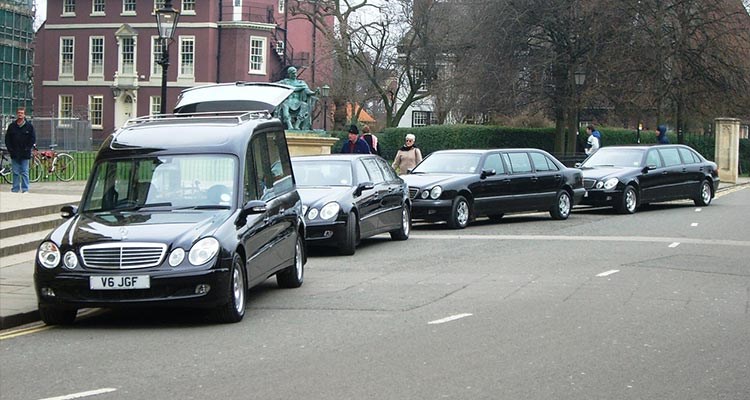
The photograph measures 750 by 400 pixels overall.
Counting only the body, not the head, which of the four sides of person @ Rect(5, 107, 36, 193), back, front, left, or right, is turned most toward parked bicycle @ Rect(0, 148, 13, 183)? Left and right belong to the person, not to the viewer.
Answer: back

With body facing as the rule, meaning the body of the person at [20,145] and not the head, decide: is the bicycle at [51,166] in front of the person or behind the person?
behind

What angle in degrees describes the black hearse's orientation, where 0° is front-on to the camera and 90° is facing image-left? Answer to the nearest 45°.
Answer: approximately 45°

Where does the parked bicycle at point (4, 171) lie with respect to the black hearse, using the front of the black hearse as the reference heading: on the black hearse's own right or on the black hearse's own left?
on the black hearse's own right

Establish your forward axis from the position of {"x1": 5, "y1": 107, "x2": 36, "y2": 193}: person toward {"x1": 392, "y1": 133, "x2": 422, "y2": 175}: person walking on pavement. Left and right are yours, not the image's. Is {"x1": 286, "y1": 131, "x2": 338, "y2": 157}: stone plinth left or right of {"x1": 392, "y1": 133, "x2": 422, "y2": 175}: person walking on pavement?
left

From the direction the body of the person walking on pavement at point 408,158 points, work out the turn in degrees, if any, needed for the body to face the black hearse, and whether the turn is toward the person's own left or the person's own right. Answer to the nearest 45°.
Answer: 0° — they already face it

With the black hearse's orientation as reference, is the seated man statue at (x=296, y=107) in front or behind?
behind

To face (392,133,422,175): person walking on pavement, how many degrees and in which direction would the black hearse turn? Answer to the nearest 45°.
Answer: approximately 135° to its right
